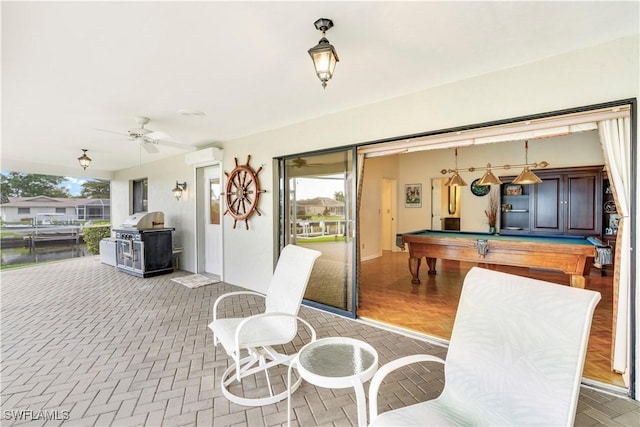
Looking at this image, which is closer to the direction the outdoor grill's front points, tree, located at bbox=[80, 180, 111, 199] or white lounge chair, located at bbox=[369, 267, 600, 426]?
the white lounge chair

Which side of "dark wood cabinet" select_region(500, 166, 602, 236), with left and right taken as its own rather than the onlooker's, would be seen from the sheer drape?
front

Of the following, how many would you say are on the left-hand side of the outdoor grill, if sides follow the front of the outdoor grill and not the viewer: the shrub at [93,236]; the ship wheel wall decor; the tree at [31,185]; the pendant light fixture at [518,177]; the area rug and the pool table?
4

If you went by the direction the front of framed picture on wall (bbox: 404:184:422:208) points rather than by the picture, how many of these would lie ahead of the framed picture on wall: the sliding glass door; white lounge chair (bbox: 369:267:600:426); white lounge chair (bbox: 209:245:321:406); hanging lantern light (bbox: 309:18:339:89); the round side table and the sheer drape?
6

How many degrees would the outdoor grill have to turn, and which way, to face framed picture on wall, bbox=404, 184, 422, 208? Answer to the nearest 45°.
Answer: approximately 135° to its left

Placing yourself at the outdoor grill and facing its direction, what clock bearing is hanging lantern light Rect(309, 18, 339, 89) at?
The hanging lantern light is roughly at 10 o'clock from the outdoor grill.

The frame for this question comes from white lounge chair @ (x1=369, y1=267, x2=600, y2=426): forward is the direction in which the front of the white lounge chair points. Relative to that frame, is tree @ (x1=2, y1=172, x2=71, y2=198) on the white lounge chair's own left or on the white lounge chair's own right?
on the white lounge chair's own right

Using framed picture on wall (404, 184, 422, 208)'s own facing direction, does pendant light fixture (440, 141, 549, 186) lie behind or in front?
in front

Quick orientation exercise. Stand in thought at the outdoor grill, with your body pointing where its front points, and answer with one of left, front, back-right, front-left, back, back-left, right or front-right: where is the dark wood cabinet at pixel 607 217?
left

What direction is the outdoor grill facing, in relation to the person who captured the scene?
facing the viewer and to the left of the viewer

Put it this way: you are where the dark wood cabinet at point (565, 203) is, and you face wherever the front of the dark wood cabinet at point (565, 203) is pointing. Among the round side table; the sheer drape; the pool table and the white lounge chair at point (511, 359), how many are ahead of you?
4

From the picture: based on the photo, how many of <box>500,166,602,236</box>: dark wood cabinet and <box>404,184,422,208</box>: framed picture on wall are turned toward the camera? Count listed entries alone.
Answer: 2

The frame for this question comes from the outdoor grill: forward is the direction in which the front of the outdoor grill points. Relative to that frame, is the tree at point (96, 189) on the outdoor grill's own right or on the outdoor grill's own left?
on the outdoor grill's own right

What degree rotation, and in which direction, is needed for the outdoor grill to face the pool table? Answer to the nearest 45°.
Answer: approximately 90° to its left

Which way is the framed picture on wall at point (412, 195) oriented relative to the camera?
toward the camera

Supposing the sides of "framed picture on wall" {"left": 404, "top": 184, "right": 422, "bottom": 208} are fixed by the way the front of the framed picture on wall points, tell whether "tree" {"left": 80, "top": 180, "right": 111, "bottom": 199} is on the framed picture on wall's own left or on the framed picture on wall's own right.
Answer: on the framed picture on wall's own right

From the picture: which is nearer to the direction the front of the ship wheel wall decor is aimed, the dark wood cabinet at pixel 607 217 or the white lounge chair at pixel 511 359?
the white lounge chair

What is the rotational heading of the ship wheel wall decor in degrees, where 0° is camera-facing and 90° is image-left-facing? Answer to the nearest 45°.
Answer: approximately 45°
